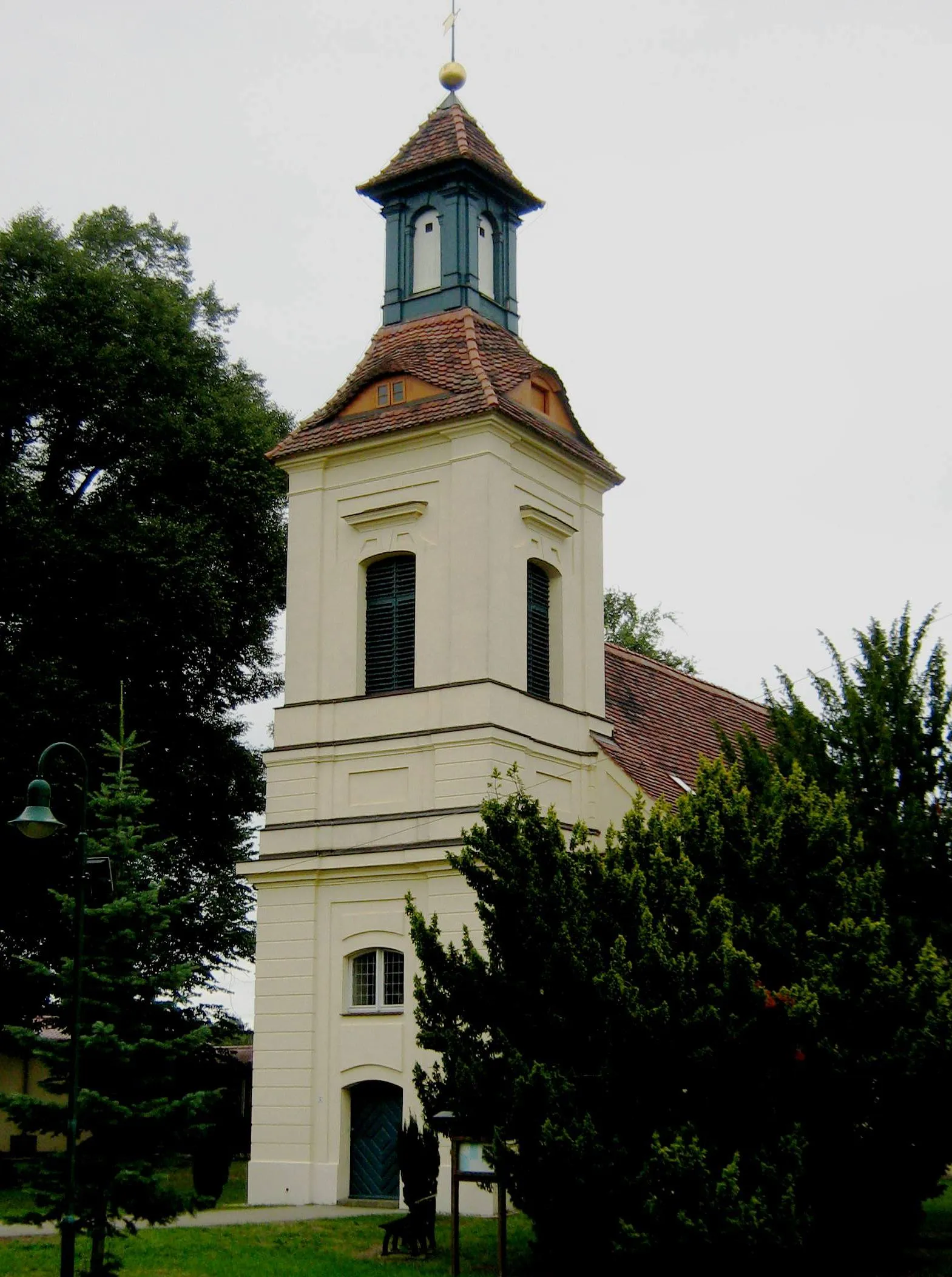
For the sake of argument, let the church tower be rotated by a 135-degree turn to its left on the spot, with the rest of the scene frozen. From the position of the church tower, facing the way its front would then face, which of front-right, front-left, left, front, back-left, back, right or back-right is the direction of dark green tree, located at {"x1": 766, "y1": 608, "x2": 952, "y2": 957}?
front-right

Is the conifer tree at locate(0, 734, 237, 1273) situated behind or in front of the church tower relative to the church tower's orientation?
in front

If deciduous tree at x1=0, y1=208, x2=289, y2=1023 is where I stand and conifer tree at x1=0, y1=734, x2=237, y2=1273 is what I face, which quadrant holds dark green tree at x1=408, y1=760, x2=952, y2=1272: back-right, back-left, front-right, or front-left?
front-left

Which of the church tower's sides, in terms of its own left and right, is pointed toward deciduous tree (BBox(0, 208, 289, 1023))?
right

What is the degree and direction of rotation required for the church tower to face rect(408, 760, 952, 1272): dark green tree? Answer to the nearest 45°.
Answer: approximately 45° to its left
